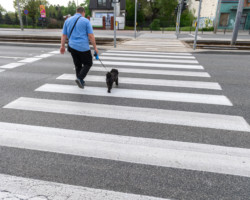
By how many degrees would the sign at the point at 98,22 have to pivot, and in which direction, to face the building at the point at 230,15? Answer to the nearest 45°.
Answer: approximately 90° to its left

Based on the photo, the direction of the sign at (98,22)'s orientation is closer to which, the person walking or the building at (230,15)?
the person walking

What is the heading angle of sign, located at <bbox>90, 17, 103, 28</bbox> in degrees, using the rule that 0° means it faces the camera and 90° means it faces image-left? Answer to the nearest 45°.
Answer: approximately 0°

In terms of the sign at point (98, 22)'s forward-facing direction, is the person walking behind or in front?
in front
